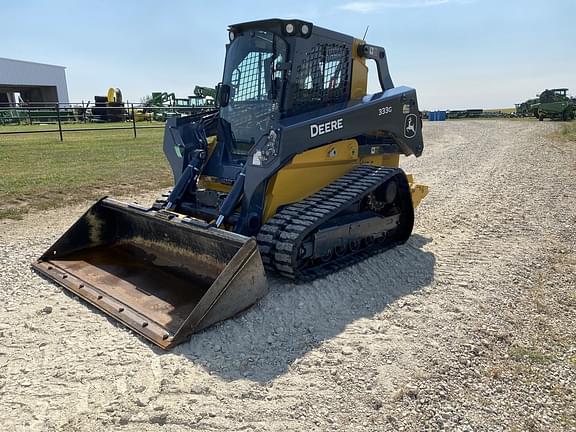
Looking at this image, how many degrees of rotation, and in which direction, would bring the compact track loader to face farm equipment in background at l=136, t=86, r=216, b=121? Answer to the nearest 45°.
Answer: approximately 135° to its right

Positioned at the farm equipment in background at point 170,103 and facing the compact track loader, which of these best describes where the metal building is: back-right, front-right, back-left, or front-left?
back-right

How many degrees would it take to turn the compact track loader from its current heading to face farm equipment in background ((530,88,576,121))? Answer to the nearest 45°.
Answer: approximately 180°

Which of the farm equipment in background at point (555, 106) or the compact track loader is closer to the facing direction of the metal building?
the compact track loader

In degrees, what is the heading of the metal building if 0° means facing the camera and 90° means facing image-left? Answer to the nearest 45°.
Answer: approximately 0°

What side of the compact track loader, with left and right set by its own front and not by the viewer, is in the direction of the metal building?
right

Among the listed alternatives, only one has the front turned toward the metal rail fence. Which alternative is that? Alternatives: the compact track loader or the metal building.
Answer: the metal building

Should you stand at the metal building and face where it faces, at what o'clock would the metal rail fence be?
The metal rail fence is roughly at 12 o'clock from the metal building.

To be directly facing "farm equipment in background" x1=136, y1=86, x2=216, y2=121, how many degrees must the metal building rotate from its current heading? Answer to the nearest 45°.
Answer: approximately 45° to its left
